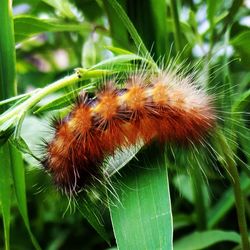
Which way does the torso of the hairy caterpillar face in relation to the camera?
to the viewer's left
